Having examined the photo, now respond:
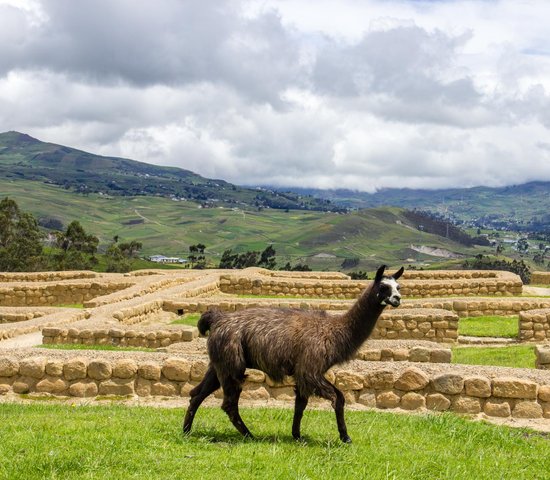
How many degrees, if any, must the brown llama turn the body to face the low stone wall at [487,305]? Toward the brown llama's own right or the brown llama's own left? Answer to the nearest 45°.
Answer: approximately 90° to the brown llama's own left

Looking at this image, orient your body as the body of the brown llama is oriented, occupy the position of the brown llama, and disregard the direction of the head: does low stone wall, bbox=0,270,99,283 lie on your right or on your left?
on your left

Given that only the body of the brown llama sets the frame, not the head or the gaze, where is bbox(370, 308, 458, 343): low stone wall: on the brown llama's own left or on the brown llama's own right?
on the brown llama's own left

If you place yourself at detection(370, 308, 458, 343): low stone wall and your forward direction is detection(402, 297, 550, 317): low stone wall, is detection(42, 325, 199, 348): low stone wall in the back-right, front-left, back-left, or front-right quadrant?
back-left

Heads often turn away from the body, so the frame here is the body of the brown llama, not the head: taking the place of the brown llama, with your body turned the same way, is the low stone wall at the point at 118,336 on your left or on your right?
on your left

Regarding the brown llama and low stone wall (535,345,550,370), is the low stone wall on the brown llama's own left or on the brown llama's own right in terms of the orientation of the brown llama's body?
on the brown llama's own left

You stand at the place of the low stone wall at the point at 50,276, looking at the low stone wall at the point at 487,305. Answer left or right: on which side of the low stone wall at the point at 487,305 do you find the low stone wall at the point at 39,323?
right

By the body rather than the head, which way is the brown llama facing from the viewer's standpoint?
to the viewer's right

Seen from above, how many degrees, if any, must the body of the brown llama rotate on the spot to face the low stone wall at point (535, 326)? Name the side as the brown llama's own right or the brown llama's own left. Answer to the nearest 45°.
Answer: approximately 45° to the brown llama's own left

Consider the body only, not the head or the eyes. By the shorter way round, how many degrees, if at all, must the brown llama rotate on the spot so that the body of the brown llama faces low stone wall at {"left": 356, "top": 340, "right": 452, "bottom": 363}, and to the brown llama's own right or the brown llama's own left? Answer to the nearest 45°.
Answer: approximately 90° to the brown llama's own left
